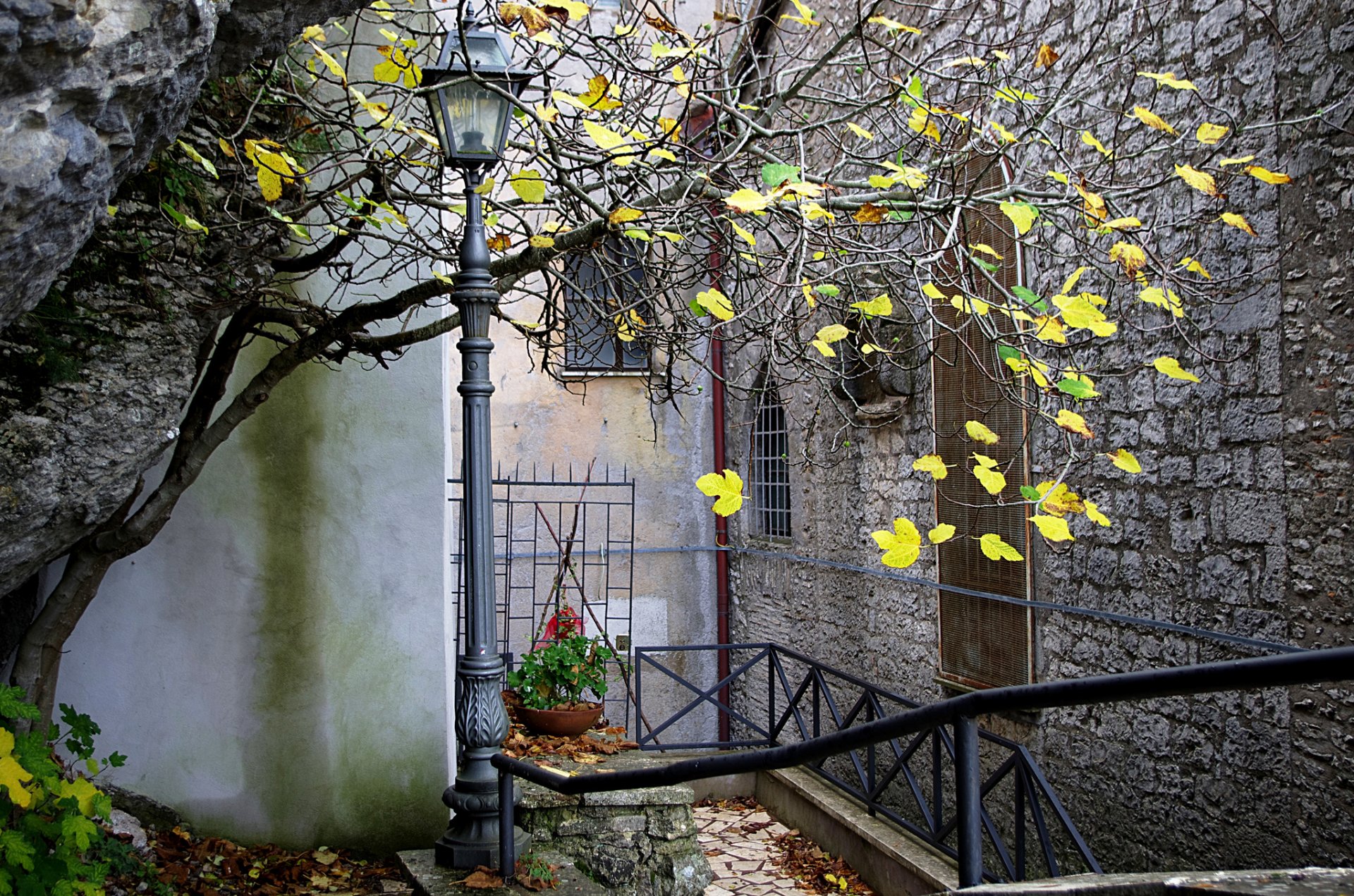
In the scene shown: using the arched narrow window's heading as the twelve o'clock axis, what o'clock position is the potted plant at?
The potted plant is roughly at 11 o'clock from the arched narrow window.

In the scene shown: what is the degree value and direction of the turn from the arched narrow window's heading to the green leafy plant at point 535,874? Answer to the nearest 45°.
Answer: approximately 45° to its left

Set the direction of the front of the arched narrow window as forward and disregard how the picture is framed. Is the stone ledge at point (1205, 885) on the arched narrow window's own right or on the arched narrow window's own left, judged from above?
on the arched narrow window's own left

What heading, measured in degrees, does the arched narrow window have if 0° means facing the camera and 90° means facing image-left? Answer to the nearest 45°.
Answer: approximately 45°

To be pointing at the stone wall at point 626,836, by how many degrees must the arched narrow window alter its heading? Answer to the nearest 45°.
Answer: approximately 45° to its left

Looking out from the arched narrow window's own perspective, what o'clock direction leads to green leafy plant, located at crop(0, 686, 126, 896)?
The green leafy plant is roughly at 11 o'clock from the arched narrow window.

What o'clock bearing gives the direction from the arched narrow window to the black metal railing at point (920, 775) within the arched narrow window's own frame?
The black metal railing is roughly at 10 o'clock from the arched narrow window.

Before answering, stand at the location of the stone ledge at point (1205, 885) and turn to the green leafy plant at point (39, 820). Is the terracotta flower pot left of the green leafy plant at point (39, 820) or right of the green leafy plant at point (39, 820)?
right
